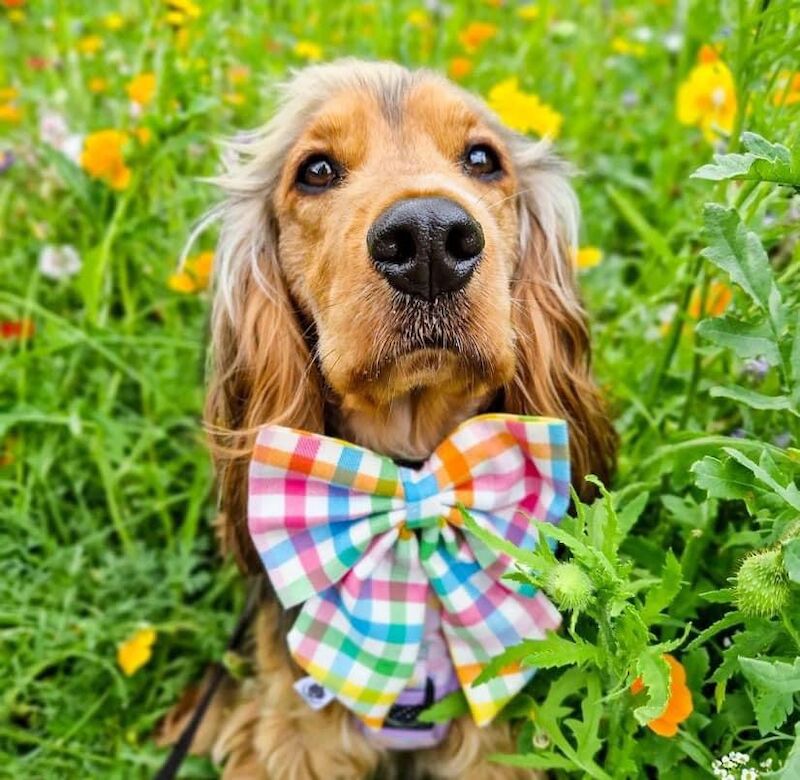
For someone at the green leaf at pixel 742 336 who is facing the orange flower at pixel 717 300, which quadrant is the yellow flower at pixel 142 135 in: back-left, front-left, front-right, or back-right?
front-left

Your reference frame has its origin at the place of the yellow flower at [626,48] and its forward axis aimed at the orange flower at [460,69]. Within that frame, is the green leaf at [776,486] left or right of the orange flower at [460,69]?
left

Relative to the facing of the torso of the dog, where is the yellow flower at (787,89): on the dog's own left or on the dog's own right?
on the dog's own left

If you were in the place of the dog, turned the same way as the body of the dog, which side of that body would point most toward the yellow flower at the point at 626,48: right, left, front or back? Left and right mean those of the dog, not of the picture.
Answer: back

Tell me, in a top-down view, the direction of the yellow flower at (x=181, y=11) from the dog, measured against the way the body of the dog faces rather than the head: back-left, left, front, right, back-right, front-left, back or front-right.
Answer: back-right

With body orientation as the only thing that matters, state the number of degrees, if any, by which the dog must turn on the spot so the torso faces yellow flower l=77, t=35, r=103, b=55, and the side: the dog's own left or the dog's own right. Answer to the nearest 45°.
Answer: approximately 135° to the dog's own right

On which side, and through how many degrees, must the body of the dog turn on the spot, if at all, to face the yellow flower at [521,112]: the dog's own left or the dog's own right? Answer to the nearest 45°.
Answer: approximately 180°

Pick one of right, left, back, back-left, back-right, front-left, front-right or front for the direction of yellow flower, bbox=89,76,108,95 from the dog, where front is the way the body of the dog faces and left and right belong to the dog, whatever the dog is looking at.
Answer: back-right

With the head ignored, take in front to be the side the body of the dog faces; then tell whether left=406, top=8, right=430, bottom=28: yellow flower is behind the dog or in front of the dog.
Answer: behind

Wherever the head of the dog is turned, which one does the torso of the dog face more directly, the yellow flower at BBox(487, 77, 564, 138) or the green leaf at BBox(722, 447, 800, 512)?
the green leaf

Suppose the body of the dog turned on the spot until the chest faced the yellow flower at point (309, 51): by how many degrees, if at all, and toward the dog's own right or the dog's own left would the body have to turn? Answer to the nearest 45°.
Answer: approximately 180°

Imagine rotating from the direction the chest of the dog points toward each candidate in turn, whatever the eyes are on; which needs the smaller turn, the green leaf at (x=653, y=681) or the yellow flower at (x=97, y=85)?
the green leaf

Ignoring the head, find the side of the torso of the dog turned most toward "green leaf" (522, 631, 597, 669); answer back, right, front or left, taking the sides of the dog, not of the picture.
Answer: front

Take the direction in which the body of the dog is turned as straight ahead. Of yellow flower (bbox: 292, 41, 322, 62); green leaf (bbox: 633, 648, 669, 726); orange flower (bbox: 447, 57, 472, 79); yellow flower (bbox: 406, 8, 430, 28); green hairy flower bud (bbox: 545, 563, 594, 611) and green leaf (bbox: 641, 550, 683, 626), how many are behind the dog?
3

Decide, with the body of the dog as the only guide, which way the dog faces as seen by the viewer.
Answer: toward the camera

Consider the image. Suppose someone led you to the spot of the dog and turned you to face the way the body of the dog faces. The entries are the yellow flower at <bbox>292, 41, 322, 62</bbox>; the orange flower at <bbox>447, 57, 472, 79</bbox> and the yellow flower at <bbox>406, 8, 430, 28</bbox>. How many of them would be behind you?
3

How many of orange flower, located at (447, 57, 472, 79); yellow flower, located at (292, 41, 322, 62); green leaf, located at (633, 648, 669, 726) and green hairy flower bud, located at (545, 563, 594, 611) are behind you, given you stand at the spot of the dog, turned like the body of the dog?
2
